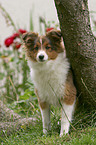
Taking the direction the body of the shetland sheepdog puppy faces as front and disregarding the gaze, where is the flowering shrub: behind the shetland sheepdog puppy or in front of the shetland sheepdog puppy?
behind

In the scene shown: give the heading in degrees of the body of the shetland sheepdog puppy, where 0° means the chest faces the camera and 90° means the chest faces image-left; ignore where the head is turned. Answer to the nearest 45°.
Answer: approximately 0°
